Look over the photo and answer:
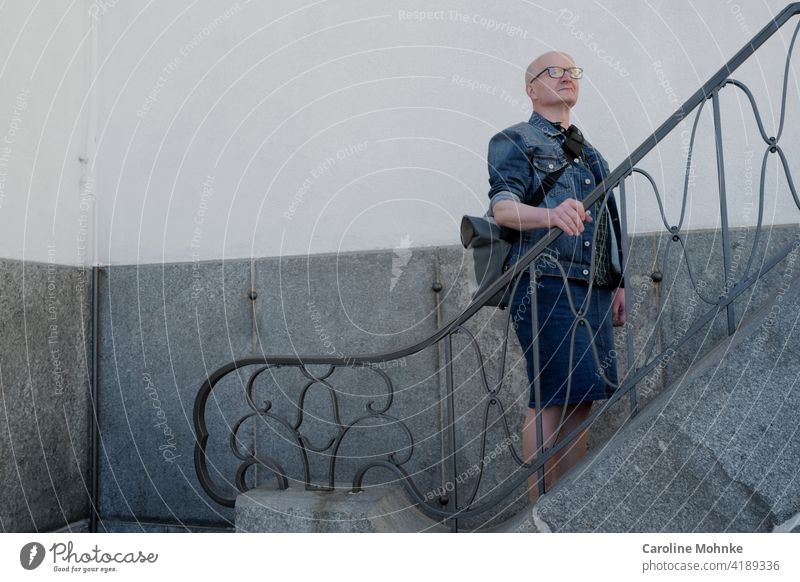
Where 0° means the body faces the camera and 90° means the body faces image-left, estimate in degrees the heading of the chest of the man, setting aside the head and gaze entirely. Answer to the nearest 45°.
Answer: approximately 315°

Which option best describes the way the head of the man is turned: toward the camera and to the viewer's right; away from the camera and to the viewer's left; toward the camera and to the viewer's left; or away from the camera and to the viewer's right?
toward the camera and to the viewer's right
